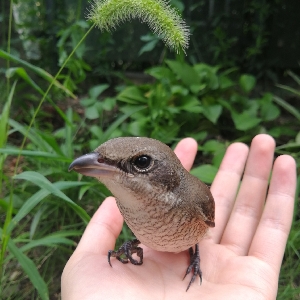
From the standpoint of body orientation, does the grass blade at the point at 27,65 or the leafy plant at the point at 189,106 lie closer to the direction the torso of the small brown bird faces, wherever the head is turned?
the grass blade

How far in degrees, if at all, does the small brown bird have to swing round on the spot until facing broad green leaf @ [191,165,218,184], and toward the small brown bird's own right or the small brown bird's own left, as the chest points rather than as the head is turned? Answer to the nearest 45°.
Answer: approximately 135° to the small brown bird's own right

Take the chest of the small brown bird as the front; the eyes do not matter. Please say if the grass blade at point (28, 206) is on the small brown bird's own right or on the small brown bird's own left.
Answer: on the small brown bird's own right

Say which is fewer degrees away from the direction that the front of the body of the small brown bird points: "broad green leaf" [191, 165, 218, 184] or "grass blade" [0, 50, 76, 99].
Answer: the grass blade

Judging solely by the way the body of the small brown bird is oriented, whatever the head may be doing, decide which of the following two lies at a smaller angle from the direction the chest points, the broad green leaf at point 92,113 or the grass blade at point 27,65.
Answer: the grass blade

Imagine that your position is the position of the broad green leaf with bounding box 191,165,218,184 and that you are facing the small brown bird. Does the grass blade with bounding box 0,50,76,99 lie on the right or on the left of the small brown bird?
right
